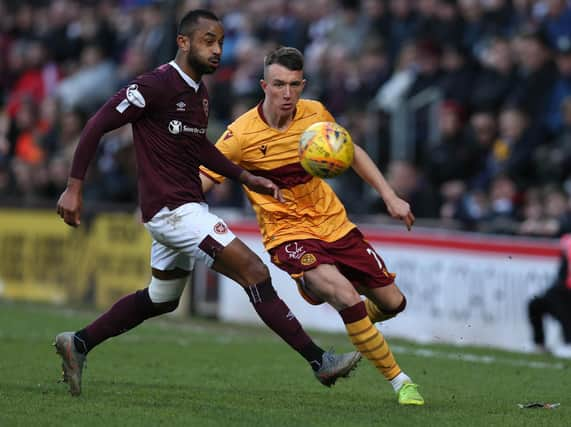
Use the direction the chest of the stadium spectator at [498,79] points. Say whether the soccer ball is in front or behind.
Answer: in front

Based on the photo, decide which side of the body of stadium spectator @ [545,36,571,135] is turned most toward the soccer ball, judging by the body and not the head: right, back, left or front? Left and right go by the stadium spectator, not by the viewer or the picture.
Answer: front

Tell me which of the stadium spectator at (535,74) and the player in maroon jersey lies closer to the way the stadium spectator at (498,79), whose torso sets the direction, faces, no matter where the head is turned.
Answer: the player in maroon jersey

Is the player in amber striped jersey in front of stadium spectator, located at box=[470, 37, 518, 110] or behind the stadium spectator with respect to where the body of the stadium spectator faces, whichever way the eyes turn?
in front

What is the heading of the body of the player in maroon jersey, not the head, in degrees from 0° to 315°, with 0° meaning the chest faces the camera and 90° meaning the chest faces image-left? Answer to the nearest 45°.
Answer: approximately 315°

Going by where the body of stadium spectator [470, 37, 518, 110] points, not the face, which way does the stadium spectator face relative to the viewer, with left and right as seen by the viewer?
facing the viewer and to the left of the viewer

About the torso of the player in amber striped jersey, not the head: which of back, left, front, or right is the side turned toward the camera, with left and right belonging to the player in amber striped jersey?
front

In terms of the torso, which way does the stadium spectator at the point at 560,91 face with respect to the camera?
toward the camera

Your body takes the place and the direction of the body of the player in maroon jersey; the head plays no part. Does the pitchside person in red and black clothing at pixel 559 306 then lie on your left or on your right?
on your left

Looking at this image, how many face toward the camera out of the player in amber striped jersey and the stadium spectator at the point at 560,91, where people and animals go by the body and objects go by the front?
2
